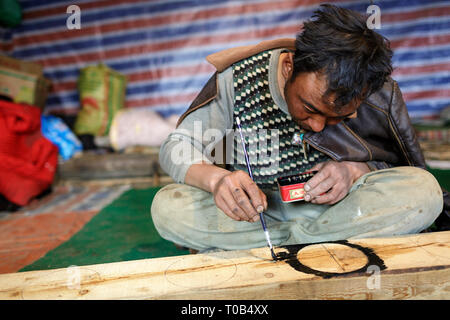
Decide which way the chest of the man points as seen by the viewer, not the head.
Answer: toward the camera

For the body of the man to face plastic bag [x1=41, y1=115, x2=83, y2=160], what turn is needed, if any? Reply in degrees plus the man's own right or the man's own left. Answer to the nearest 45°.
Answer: approximately 135° to the man's own right

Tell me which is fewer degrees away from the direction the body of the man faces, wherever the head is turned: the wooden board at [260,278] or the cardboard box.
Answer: the wooden board

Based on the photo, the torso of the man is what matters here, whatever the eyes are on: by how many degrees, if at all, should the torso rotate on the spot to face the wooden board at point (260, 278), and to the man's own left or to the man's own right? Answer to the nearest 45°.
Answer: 0° — they already face it

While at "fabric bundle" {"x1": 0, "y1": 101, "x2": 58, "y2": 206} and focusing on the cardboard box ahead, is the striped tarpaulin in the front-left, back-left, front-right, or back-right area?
front-right

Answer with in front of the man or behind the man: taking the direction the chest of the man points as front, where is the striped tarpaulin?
behind

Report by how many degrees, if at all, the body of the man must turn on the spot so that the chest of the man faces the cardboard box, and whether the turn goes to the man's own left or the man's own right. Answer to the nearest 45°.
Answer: approximately 135° to the man's own right
